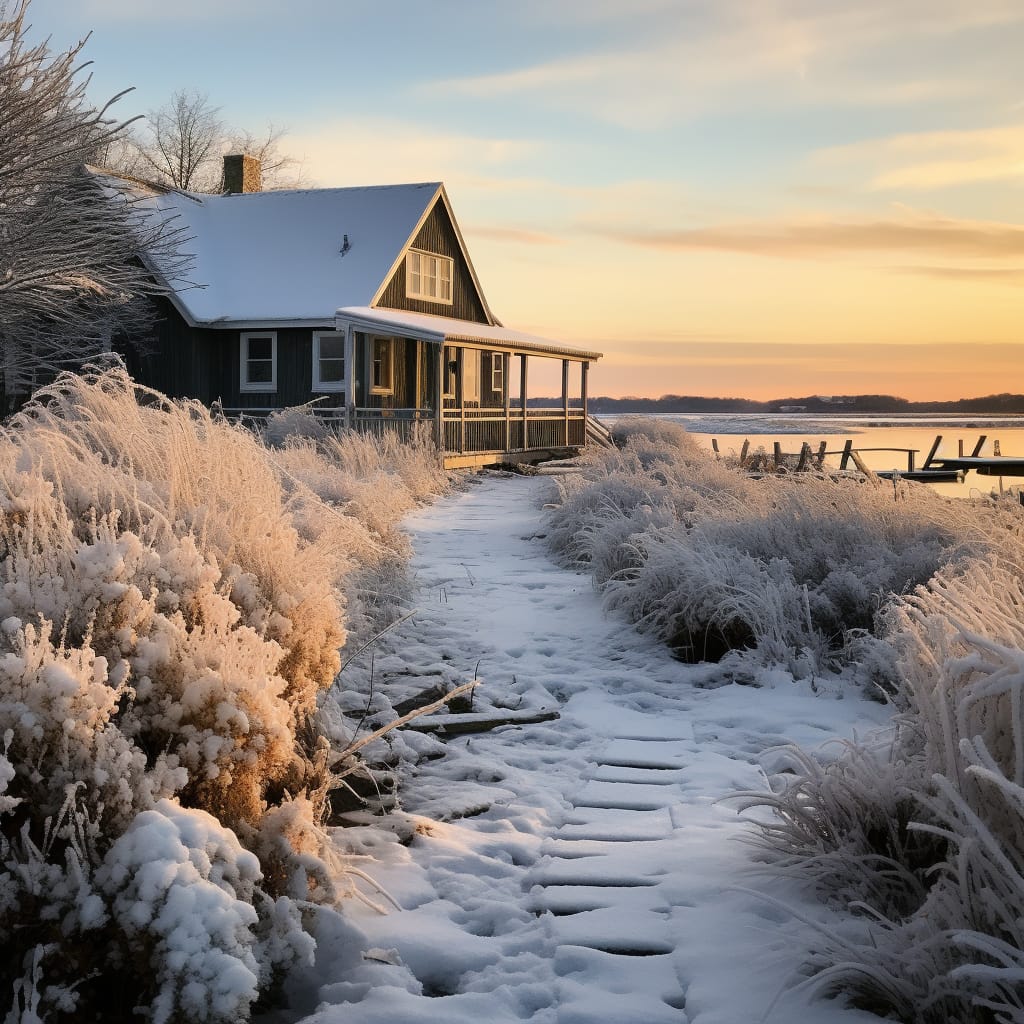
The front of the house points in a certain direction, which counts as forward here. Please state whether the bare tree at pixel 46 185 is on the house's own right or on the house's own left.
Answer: on the house's own right

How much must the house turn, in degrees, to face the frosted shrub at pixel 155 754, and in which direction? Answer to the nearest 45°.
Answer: approximately 45° to its right

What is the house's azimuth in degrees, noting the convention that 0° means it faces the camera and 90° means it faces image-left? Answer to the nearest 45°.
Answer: approximately 315°

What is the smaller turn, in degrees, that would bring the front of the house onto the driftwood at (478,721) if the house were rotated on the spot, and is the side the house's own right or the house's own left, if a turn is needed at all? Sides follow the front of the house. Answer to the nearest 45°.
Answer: approximately 45° to the house's own right
